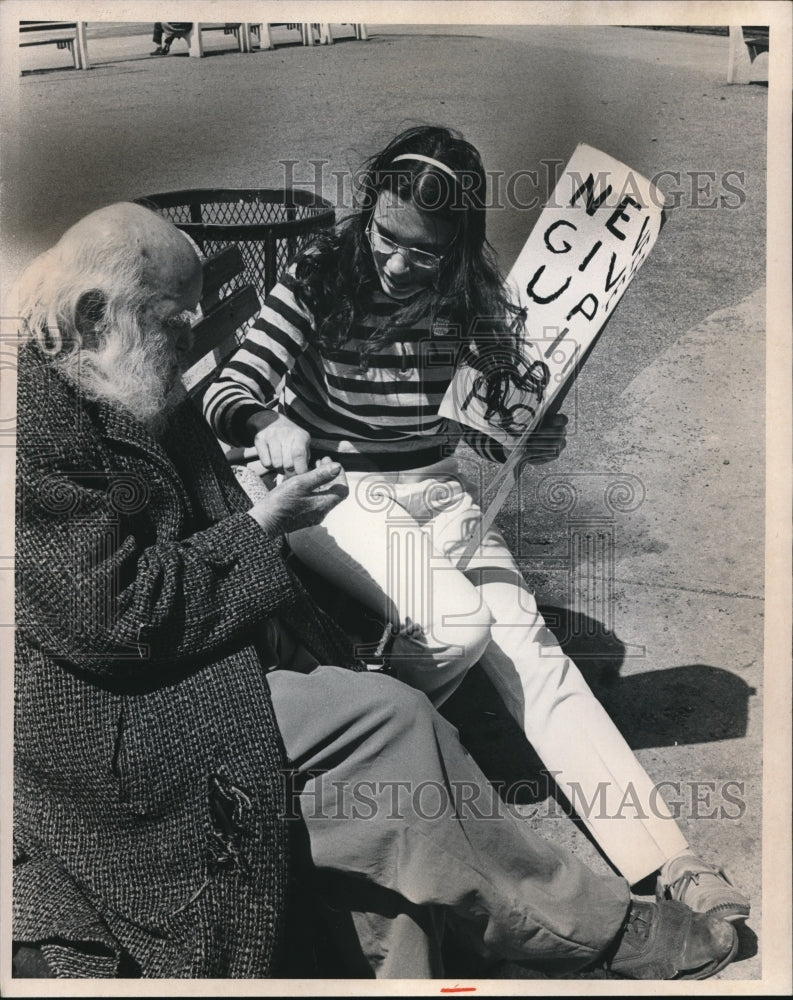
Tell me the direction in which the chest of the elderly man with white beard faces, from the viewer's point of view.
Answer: to the viewer's right

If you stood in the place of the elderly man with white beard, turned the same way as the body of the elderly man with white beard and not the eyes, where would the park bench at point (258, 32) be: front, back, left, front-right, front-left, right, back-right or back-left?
left

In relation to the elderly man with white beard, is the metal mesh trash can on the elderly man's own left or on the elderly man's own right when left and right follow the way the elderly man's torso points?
on the elderly man's own left

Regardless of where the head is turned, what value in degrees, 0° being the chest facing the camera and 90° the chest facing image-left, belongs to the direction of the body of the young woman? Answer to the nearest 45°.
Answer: approximately 0°

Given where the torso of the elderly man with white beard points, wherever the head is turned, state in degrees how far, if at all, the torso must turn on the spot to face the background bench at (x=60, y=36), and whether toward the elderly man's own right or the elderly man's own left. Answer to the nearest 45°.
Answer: approximately 90° to the elderly man's own left

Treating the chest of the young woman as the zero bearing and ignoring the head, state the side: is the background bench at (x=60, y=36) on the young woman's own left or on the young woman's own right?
on the young woman's own right

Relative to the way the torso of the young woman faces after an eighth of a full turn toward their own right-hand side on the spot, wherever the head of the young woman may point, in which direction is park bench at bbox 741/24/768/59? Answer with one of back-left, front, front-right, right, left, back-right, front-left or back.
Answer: back

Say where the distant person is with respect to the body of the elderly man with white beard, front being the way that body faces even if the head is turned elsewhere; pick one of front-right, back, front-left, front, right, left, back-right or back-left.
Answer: left

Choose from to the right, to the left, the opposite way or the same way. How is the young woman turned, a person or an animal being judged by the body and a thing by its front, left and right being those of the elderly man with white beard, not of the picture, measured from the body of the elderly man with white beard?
to the right

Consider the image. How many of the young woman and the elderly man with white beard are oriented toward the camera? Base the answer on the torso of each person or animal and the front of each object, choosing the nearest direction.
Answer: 1
